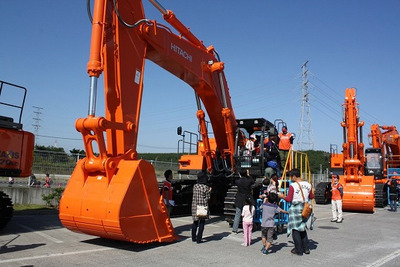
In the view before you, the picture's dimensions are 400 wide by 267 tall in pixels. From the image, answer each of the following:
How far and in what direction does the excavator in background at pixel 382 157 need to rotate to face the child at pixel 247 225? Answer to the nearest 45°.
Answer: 0° — it already faces them

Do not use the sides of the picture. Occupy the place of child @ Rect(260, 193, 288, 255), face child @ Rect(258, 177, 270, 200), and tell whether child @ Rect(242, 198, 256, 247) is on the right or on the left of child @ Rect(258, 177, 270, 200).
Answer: left

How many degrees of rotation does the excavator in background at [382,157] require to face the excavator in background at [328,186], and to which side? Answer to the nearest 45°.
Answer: approximately 45° to its right

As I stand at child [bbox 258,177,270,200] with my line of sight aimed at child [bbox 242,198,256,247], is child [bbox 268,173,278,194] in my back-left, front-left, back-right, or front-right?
back-left

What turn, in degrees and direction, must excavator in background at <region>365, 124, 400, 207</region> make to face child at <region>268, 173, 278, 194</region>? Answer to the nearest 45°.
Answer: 0° — it already faces them

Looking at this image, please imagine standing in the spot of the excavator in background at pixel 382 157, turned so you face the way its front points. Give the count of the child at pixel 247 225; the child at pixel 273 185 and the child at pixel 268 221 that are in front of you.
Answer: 3

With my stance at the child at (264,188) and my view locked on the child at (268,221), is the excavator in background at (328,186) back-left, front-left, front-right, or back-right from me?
back-left
